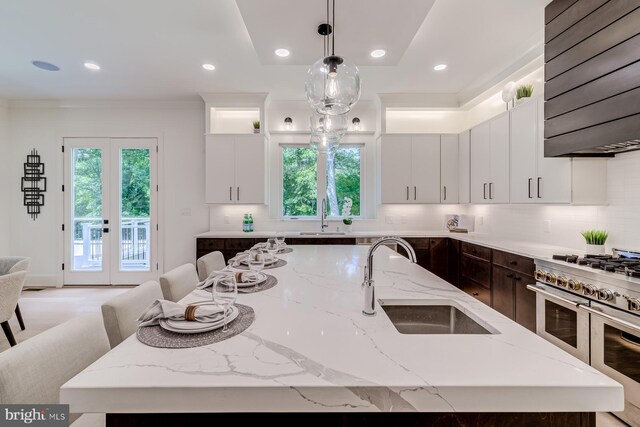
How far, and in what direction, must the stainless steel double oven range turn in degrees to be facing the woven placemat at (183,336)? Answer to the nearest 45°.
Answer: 0° — it already faces it

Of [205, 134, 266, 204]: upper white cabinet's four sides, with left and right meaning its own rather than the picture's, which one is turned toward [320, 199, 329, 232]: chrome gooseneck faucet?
left

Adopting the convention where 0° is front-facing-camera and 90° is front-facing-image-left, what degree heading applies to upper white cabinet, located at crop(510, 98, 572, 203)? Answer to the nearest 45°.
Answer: approximately 45°

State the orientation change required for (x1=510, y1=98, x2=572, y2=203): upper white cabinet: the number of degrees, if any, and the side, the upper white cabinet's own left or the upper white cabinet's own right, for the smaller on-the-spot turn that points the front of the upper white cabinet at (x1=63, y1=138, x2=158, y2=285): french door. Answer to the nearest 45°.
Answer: approximately 45° to the upper white cabinet's own right

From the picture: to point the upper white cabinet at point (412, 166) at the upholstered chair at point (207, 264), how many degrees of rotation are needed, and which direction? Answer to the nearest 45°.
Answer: approximately 45° to its right

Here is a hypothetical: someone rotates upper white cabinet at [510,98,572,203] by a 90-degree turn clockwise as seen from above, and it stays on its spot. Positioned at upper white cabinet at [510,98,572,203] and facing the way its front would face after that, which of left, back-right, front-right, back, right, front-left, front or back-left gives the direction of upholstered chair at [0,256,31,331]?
left

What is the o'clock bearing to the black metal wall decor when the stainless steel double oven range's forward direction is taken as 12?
The black metal wall decor is roughly at 1 o'clock from the stainless steel double oven range.

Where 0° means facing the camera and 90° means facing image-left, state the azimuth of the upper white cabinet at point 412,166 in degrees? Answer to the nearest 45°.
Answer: approximately 0°

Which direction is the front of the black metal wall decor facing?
toward the camera

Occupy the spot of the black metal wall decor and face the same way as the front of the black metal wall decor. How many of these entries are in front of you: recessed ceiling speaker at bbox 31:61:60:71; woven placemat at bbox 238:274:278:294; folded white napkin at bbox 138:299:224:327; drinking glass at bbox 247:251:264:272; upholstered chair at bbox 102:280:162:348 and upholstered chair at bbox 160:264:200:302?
6

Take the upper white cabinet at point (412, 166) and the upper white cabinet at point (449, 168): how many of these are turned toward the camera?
2

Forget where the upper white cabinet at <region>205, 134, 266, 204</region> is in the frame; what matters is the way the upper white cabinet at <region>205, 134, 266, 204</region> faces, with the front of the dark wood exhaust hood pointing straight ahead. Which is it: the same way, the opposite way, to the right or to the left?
to the left

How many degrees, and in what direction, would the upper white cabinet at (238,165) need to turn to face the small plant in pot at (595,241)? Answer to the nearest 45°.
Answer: approximately 45° to its left

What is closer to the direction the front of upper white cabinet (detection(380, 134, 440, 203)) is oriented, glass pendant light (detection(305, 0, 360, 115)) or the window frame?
the glass pendant light

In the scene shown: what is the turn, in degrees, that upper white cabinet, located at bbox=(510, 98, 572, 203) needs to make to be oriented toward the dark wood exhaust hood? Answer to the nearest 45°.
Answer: approximately 90° to its left

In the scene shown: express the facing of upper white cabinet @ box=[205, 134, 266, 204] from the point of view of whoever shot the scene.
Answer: facing the viewer

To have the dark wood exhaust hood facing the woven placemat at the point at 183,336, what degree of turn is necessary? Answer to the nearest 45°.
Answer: approximately 45° to its left

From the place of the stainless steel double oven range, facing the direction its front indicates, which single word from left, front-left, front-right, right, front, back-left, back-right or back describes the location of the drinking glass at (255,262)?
front
